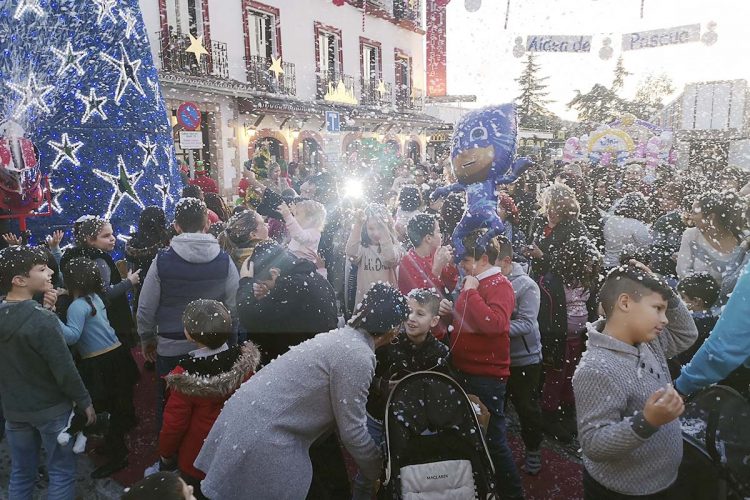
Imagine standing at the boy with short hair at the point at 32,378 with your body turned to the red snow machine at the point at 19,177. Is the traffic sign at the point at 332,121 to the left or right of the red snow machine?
right

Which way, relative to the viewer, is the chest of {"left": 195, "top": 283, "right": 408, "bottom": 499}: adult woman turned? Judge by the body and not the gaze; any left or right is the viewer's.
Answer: facing away from the viewer and to the right of the viewer

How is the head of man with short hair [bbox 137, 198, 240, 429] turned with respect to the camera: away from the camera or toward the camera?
away from the camera
